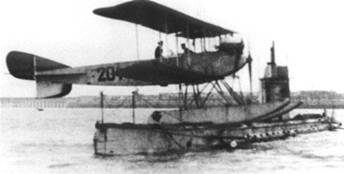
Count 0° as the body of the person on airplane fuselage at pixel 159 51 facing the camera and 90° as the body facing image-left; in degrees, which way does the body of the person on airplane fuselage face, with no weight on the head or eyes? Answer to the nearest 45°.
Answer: approximately 270°

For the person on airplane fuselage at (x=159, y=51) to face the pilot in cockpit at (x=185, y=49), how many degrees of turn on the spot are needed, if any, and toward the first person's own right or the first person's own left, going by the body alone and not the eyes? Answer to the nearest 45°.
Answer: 0° — they already face them

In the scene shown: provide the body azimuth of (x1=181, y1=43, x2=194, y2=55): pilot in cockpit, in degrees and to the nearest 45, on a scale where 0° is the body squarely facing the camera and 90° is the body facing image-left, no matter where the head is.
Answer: approximately 270°

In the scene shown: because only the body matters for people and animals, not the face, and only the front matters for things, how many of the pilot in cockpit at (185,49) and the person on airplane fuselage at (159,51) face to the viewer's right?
2

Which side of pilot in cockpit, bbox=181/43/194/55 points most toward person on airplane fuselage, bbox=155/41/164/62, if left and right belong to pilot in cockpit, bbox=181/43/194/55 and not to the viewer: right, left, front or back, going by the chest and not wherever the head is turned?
back
